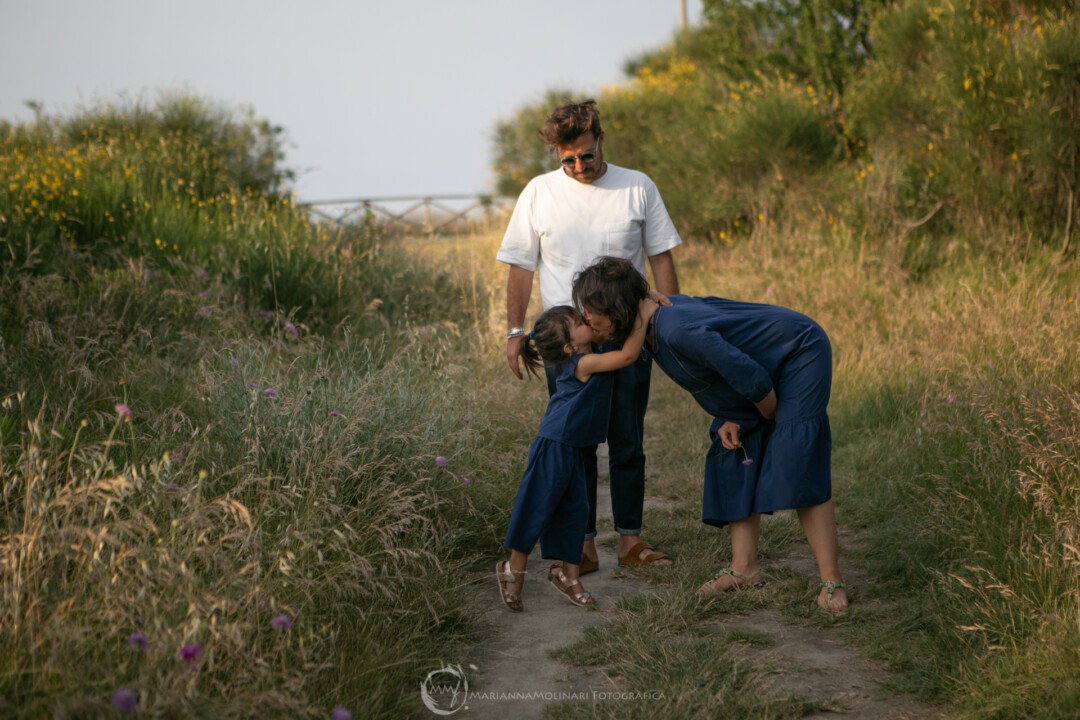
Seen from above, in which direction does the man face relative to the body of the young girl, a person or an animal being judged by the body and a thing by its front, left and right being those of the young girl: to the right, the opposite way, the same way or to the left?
to the right

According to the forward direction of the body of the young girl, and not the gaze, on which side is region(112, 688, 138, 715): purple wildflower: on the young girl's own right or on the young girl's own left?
on the young girl's own right

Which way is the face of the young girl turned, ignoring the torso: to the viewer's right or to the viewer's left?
to the viewer's right

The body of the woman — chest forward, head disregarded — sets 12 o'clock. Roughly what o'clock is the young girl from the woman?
The young girl is roughly at 12 o'clock from the woman.

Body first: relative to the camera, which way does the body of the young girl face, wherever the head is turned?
to the viewer's right

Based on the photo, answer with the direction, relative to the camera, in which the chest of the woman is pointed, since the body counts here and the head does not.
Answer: to the viewer's left

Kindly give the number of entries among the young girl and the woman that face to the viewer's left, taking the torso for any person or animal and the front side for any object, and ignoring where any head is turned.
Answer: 1

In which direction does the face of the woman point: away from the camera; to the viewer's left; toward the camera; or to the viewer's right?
to the viewer's left

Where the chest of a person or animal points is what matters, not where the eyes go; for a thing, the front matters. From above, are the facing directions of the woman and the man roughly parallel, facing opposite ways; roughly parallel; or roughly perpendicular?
roughly perpendicular

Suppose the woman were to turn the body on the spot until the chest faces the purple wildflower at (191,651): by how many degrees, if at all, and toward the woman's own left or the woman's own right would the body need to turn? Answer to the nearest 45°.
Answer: approximately 45° to the woman's own left

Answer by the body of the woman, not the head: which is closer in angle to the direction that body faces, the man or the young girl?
the young girl

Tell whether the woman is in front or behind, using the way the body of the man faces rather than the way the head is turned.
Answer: in front

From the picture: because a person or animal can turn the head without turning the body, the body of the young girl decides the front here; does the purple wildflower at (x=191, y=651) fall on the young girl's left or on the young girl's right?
on the young girl's right
